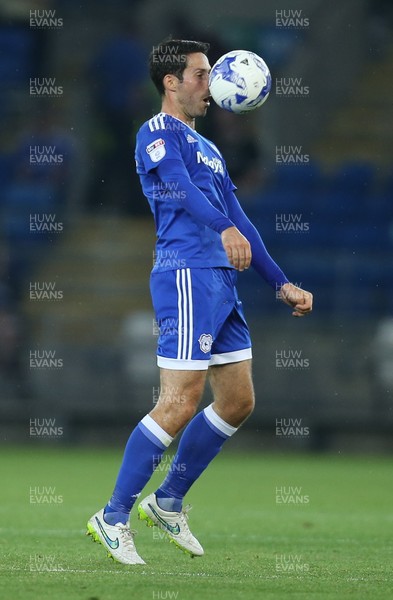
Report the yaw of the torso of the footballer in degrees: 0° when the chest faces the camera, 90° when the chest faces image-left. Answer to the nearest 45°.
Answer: approximately 315°
